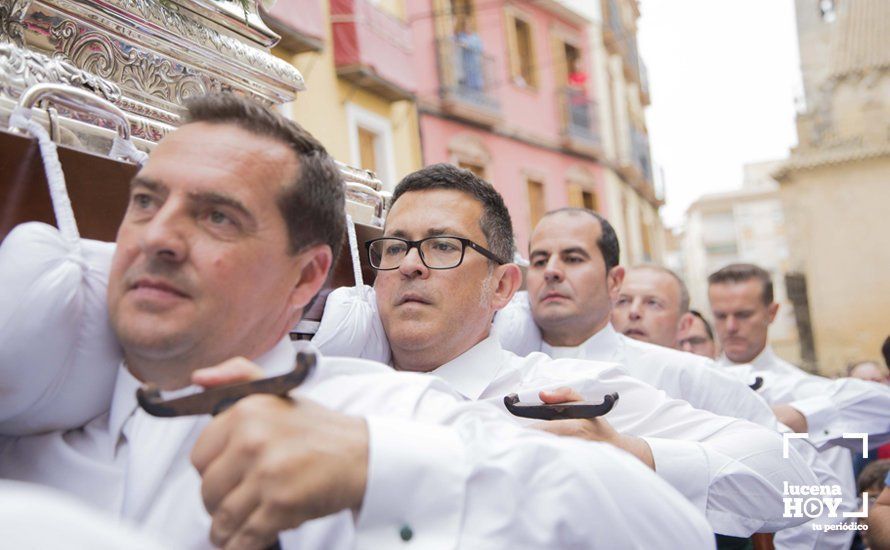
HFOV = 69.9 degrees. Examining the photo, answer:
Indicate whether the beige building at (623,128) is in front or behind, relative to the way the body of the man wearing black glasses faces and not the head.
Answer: behind

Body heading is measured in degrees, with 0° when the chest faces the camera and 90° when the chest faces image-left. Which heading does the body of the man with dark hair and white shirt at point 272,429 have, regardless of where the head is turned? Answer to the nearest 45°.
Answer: approximately 45°

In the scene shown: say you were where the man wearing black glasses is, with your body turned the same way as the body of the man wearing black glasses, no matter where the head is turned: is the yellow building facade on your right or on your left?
on your right

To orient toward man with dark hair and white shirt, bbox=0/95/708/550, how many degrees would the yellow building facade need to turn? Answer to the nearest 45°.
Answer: approximately 45° to its right

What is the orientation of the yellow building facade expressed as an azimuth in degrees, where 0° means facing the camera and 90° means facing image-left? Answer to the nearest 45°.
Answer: approximately 315°

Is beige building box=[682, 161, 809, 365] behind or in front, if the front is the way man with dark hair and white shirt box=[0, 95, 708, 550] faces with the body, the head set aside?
behind
